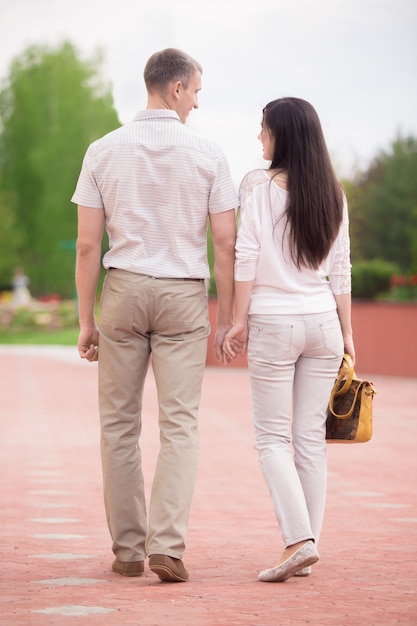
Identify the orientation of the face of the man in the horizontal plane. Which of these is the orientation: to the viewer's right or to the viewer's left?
to the viewer's right

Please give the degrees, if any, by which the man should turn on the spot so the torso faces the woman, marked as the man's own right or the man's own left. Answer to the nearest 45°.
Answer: approximately 90° to the man's own right

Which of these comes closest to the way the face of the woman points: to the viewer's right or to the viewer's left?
to the viewer's left

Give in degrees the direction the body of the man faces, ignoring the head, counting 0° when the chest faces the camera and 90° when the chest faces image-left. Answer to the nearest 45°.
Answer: approximately 180°

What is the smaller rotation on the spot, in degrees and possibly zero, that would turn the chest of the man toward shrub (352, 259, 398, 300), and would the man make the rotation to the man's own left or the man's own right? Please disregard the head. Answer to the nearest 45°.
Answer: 0° — they already face it

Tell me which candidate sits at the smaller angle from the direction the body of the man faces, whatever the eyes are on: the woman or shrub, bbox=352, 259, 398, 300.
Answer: the shrub
